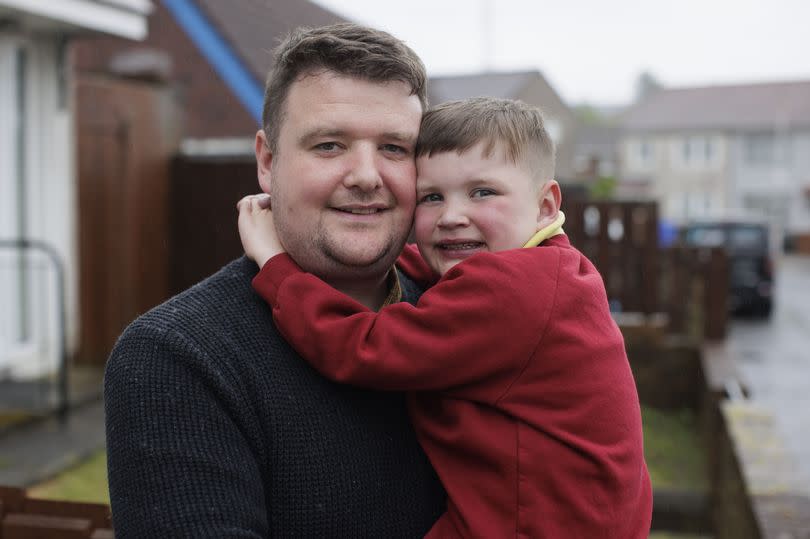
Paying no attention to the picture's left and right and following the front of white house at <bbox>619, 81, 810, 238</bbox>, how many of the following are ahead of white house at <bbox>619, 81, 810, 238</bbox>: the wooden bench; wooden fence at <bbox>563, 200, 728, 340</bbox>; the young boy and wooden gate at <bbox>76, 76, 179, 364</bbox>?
4

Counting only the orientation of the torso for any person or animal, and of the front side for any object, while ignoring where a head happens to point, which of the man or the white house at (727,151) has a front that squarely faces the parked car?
the white house

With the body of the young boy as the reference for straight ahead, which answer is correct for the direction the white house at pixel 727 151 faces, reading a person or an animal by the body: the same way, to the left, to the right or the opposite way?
to the left

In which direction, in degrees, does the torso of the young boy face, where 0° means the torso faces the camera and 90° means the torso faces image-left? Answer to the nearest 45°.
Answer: approximately 90°

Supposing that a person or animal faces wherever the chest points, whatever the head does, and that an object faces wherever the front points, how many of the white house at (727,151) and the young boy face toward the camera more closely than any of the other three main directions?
1

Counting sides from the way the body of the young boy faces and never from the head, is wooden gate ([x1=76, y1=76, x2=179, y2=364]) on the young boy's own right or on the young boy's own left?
on the young boy's own right

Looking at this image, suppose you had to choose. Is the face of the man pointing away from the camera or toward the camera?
toward the camera

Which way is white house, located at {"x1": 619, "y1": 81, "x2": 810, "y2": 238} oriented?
toward the camera

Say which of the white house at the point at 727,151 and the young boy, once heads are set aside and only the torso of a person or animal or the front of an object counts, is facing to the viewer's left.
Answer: the young boy

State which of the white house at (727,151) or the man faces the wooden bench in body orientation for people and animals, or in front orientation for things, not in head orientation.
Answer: the white house

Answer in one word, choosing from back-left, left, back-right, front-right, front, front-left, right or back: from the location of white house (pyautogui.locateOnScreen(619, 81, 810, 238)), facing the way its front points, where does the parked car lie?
front

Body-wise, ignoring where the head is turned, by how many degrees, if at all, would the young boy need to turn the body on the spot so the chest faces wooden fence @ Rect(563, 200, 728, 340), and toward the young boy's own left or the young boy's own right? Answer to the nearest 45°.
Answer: approximately 90° to the young boy's own right

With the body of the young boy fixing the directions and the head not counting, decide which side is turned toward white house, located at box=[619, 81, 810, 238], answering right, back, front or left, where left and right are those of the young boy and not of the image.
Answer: right
